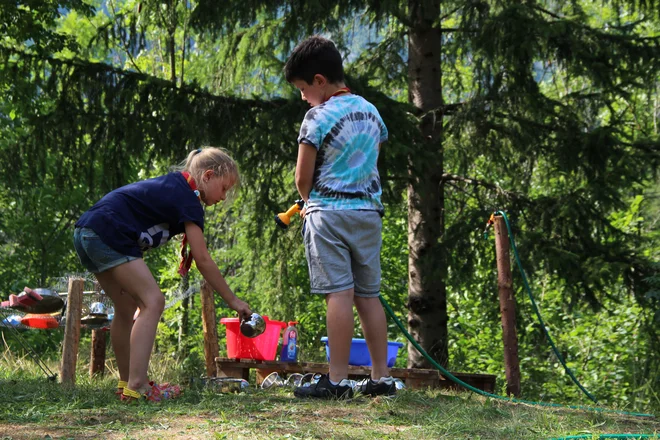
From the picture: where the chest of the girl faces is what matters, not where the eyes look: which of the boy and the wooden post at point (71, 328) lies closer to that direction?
the boy

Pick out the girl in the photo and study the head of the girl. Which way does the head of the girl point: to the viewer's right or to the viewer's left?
to the viewer's right

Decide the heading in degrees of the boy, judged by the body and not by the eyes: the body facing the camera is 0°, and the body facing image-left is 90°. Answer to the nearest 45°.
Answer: approximately 135°

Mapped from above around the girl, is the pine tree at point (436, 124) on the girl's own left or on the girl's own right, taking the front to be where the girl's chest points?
on the girl's own left

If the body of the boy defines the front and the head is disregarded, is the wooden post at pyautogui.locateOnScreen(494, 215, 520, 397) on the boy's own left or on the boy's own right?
on the boy's own right

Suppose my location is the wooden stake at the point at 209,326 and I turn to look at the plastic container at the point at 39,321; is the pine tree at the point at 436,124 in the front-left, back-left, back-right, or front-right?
back-right

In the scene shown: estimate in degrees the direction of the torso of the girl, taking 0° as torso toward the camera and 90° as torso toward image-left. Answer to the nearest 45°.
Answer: approximately 270°

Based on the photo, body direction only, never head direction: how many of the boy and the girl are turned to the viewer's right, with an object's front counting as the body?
1
